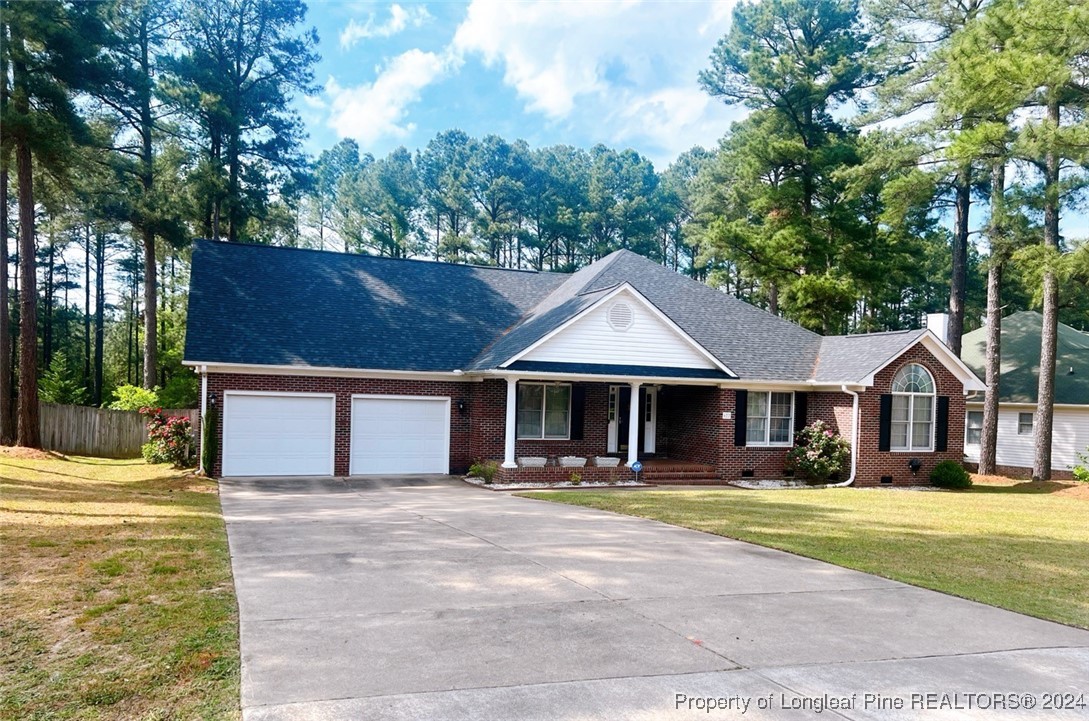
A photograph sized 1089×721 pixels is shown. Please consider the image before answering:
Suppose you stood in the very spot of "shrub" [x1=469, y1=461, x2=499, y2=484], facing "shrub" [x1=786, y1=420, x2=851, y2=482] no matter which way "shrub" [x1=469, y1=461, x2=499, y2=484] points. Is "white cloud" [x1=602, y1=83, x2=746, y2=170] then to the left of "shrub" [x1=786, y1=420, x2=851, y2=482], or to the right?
left

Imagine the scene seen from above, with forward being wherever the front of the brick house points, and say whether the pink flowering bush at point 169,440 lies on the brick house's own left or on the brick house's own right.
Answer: on the brick house's own right

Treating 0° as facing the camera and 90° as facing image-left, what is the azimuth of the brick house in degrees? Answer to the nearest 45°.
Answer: approximately 0°

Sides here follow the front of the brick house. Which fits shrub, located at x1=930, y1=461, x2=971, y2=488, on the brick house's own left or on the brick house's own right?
on the brick house's own left

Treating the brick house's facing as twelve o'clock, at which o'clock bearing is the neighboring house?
The neighboring house is roughly at 8 o'clock from the brick house.
